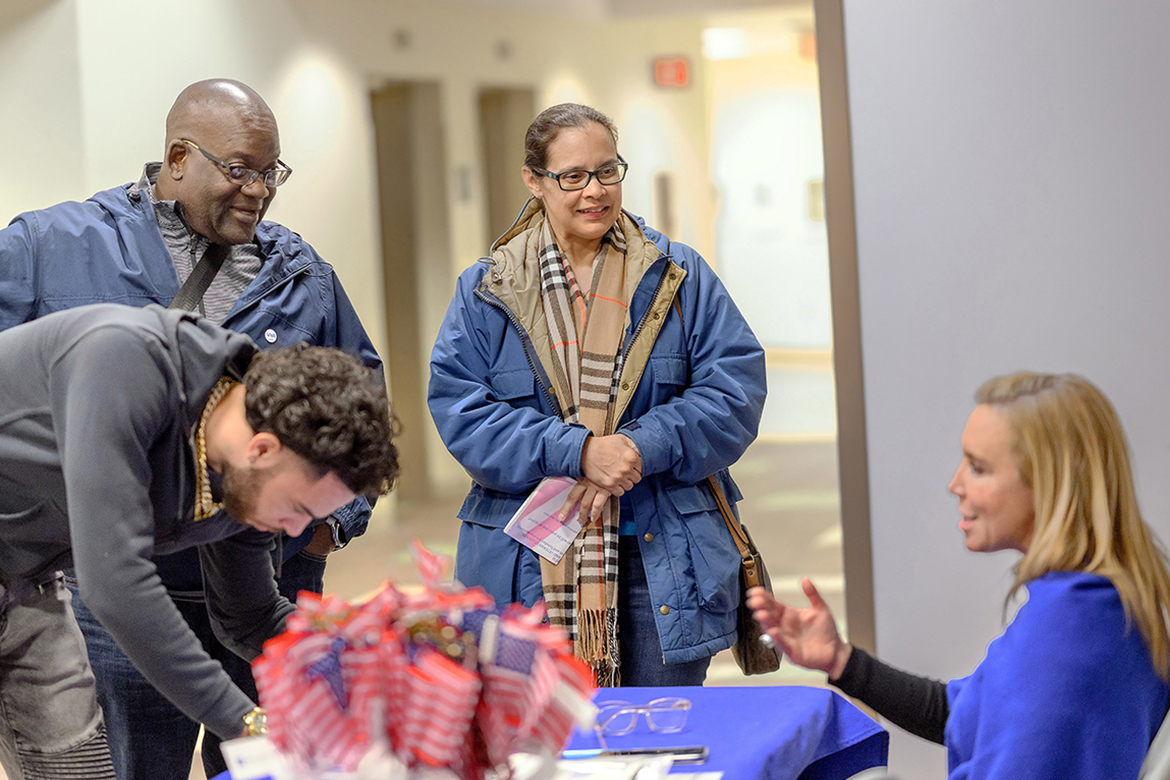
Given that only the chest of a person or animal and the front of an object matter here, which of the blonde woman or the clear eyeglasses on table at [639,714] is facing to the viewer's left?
the blonde woman

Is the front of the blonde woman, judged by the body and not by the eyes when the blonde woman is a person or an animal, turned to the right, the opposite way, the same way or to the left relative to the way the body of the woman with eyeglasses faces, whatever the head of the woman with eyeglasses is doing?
to the right

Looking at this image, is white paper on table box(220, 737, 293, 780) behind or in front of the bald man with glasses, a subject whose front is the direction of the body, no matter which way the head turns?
in front

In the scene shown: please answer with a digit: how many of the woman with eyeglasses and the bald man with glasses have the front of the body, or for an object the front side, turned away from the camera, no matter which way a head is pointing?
0

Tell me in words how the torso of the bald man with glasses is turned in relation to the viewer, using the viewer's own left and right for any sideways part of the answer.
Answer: facing the viewer and to the right of the viewer

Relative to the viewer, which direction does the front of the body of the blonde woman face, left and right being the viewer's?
facing to the left of the viewer

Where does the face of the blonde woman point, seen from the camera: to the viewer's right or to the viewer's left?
to the viewer's left

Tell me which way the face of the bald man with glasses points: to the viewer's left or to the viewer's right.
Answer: to the viewer's right
